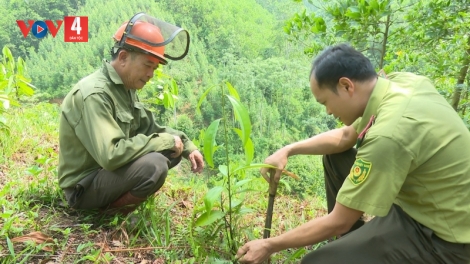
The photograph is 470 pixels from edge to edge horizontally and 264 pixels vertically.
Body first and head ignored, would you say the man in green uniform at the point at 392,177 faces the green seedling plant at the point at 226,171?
yes

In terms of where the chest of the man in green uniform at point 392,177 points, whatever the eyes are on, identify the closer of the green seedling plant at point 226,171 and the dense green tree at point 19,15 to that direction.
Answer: the green seedling plant

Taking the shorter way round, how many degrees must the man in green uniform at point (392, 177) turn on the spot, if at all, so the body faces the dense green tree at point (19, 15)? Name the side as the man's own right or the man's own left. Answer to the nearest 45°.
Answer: approximately 45° to the man's own right

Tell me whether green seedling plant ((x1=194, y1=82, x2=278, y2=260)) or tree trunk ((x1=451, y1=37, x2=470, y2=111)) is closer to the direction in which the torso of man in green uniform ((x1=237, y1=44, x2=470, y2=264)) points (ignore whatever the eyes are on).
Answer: the green seedling plant

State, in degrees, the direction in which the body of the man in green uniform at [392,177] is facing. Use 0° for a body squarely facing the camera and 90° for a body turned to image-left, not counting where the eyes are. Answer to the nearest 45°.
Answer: approximately 90°

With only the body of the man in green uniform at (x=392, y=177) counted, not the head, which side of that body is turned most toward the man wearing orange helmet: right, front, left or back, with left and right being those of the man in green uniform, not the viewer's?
front

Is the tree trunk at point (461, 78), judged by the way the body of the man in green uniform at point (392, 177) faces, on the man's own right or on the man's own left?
on the man's own right

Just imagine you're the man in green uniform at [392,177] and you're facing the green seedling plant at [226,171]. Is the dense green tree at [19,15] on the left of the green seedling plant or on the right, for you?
right

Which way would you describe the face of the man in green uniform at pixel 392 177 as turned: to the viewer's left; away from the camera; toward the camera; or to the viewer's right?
to the viewer's left
